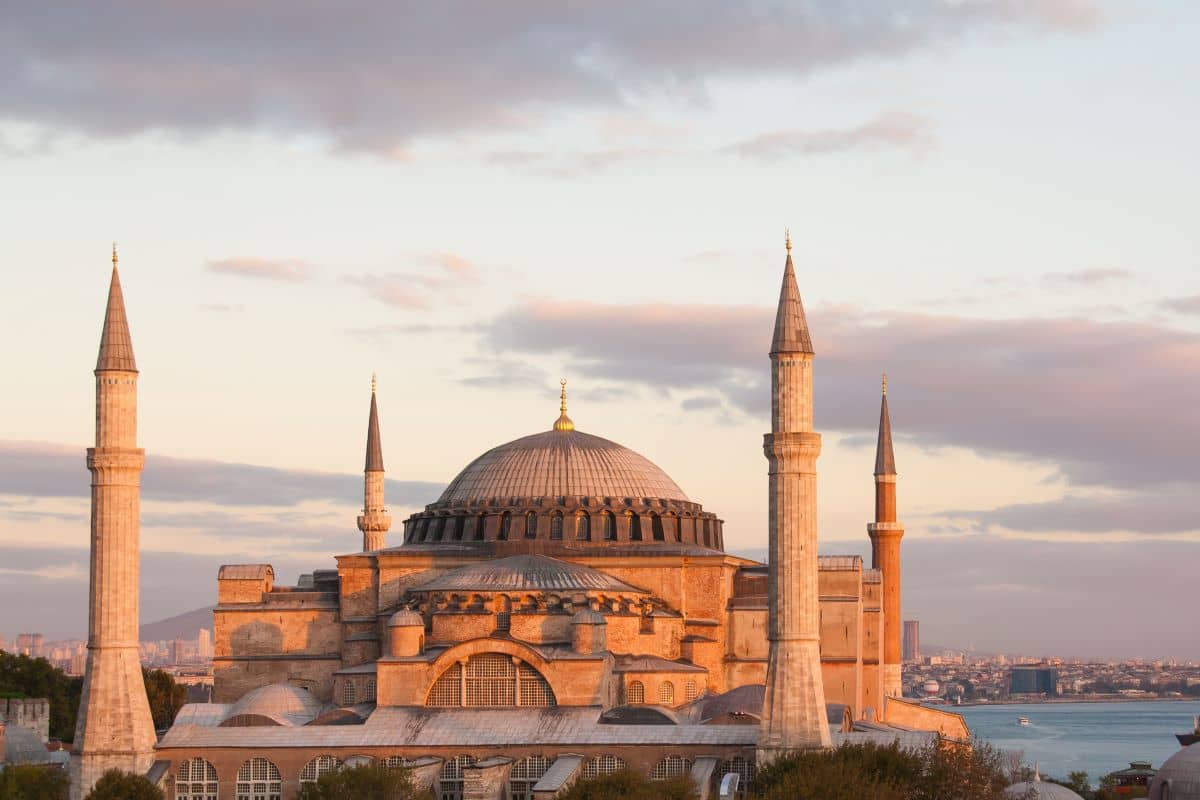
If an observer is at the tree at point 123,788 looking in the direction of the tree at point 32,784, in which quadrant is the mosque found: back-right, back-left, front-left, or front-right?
back-right

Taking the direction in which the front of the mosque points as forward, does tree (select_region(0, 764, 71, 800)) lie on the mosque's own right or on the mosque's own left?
on the mosque's own right

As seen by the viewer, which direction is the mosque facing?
toward the camera

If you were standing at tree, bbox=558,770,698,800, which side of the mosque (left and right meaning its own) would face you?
front
